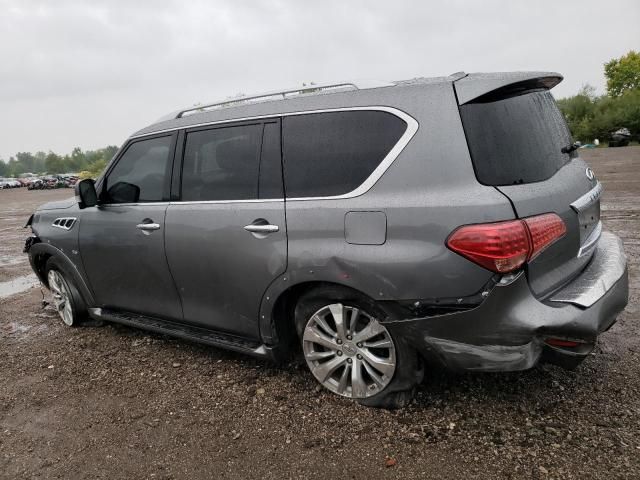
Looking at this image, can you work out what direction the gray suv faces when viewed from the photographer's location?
facing away from the viewer and to the left of the viewer
